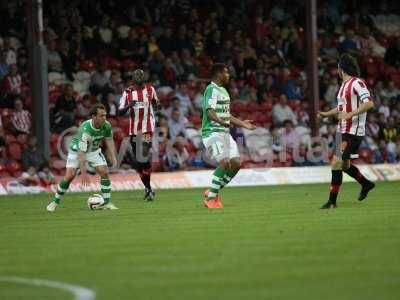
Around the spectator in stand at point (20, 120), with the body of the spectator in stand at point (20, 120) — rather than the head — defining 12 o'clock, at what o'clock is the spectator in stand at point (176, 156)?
the spectator in stand at point (176, 156) is roughly at 9 o'clock from the spectator in stand at point (20, 120).

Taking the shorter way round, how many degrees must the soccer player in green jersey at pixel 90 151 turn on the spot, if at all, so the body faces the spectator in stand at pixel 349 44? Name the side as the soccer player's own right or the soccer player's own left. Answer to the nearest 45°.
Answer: approximately 90° to the soccer player's own left

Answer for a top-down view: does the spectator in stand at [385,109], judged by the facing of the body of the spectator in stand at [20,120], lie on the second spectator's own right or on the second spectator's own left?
on the second spectator's own left

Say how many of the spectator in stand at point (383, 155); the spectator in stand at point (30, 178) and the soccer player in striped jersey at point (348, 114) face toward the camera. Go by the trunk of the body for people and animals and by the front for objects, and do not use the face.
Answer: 2

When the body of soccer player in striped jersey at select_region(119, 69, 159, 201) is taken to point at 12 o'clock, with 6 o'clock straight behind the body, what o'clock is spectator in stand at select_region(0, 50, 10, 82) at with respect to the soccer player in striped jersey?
The spectator in stand is roughly at 5 o'clock from the soccer player in striped jersey.
